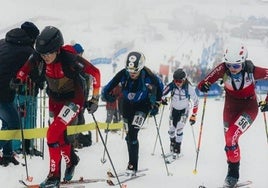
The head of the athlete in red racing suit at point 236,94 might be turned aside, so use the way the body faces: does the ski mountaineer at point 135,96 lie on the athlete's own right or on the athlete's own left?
on the athlete's own right

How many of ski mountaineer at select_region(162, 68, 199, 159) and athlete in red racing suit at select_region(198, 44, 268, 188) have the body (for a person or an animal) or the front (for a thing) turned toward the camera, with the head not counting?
2

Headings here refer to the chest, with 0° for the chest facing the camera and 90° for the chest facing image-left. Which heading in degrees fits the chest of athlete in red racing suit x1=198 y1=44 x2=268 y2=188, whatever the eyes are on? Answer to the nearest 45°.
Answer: approximately 0°

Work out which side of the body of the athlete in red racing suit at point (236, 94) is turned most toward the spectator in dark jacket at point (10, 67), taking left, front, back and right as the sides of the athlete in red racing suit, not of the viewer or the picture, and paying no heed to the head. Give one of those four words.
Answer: right

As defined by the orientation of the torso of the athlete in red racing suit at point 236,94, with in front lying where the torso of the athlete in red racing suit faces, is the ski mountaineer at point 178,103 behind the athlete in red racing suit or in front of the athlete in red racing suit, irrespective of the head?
behind

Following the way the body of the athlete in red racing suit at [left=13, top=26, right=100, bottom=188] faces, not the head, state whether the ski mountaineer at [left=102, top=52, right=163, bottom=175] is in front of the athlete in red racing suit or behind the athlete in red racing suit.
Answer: behind
